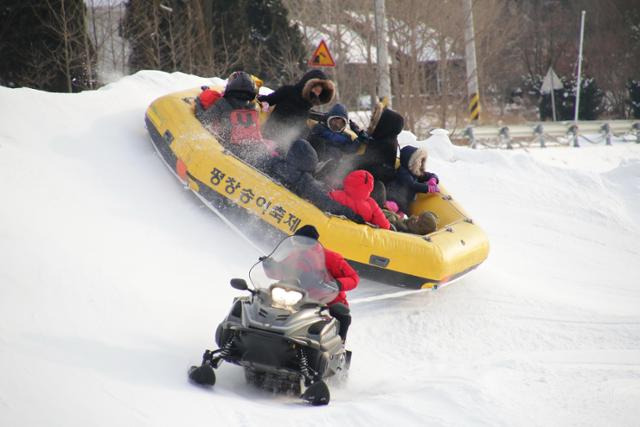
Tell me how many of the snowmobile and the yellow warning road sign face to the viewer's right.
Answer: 0

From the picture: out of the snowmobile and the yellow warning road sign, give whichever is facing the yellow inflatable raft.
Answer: the yellow warning road sign

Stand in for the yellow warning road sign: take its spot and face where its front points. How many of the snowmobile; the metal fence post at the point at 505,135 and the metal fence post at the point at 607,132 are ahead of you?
1

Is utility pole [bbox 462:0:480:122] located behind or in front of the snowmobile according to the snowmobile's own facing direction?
behind

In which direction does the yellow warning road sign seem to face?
toward the camera

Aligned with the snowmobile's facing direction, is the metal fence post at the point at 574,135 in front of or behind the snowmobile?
behind

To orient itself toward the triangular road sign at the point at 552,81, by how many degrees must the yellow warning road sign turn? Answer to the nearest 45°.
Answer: approximately 135° to its left

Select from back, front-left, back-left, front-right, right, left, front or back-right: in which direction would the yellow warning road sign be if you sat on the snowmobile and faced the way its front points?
back-right

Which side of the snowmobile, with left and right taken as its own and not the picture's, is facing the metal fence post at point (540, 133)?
back

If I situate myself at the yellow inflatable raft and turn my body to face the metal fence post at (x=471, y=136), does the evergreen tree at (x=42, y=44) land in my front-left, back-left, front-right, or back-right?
front-left

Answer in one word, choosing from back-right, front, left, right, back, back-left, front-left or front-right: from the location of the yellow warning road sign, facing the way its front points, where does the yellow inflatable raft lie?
front
